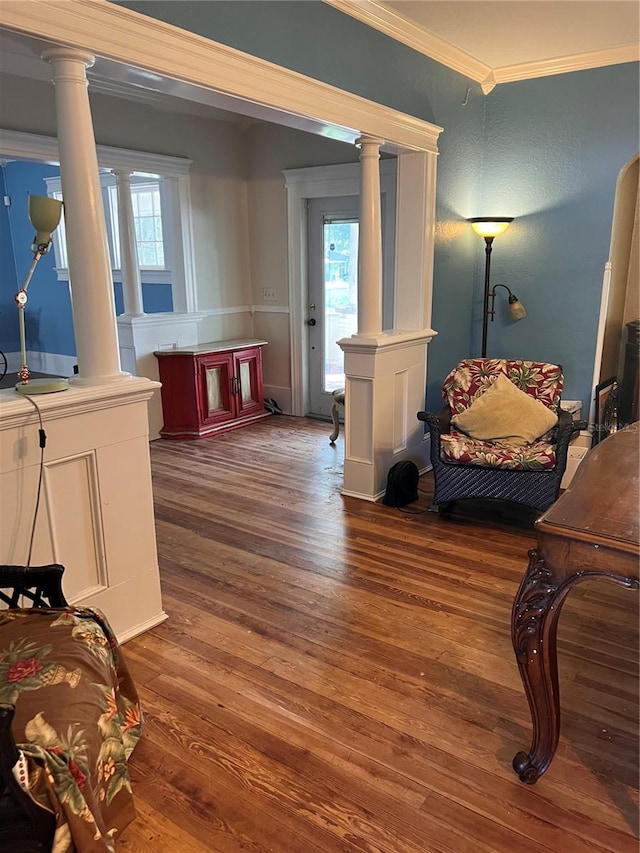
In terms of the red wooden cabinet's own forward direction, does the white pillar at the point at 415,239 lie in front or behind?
in front

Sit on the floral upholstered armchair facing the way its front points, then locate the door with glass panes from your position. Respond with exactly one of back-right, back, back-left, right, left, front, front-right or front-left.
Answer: back-right

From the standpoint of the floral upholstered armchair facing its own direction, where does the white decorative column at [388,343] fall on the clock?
The white decorative column is roughly at 4 o'clock from the floral upholstered armchair.

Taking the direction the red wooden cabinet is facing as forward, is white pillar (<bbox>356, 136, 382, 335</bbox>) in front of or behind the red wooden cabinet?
in front

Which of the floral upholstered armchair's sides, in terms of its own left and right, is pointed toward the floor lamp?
back

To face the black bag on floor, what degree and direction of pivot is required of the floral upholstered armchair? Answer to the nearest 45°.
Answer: approximately 90° to its right

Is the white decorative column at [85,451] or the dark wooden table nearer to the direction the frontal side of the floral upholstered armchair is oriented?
the dark wooden table

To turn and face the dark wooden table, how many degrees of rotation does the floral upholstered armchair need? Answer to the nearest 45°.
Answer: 0° — it already faces it

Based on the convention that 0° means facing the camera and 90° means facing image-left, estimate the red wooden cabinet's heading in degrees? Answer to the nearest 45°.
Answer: approximately 315°

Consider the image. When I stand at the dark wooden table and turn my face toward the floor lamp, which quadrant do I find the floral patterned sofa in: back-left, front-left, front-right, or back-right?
back-left

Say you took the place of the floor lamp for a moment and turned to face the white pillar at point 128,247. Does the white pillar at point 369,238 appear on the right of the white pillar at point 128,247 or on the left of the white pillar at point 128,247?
left
